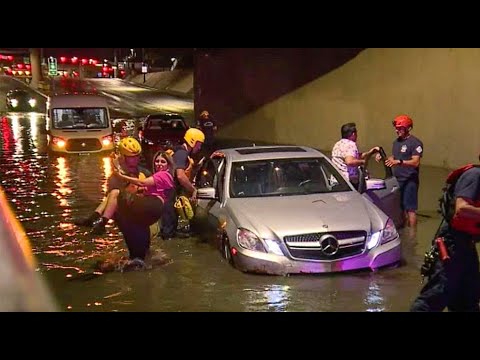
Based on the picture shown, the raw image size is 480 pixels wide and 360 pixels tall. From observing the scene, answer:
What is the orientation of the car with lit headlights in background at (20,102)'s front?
toward the camera

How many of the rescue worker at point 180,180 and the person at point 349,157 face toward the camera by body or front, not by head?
0

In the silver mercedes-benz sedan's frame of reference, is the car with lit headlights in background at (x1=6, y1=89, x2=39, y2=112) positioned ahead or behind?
behind

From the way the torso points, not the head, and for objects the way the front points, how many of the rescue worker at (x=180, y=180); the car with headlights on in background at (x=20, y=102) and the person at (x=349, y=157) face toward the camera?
1

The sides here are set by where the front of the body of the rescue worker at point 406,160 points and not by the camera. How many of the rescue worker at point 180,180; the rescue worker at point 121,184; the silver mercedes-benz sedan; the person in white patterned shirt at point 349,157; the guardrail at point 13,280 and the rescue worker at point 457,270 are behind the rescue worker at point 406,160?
0

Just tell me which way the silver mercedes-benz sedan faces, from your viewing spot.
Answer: facing the viewer and to the right of the viewer

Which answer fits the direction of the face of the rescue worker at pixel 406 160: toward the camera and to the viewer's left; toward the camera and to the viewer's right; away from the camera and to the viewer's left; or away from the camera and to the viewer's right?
toward the camera and to the viewer's left

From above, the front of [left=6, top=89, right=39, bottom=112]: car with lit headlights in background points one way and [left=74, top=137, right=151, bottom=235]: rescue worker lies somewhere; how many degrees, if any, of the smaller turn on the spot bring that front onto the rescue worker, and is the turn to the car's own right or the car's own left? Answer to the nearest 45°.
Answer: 0° — it already faces them

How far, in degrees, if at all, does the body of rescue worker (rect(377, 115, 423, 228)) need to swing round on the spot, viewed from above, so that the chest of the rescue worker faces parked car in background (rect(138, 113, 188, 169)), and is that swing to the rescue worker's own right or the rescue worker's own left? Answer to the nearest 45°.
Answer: approximately 90° to the rescue worker's own right
